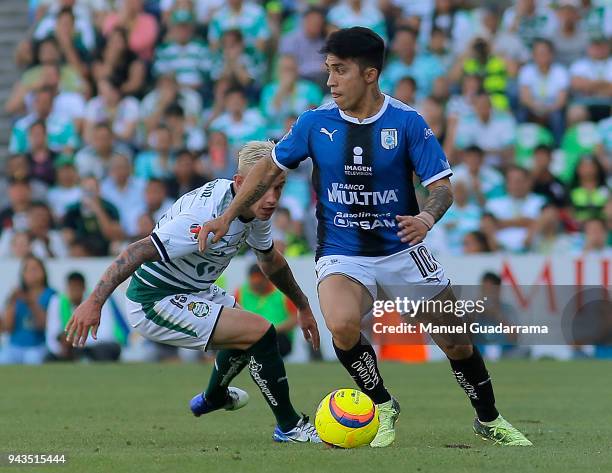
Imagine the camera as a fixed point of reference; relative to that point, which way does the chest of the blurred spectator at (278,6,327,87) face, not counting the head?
toward the camera

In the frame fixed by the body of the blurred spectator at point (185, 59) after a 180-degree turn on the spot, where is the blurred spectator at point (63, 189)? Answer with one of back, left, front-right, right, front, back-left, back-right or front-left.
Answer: back-left

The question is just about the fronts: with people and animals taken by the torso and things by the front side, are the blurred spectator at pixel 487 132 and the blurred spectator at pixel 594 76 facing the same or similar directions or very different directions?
same or similar directions

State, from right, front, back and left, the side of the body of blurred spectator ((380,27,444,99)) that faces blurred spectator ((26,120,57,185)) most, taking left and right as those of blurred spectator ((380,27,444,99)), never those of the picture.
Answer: right

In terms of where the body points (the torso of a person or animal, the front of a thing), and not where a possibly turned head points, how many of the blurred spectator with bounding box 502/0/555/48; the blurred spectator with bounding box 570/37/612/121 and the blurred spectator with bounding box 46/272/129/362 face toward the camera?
3

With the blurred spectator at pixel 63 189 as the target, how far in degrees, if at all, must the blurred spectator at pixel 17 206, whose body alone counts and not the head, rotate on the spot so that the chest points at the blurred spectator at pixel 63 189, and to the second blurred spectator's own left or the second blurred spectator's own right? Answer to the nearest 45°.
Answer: approximately 90° to the second blurred spectator's own left

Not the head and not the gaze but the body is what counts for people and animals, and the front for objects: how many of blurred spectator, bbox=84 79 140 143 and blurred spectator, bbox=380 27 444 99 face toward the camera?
2

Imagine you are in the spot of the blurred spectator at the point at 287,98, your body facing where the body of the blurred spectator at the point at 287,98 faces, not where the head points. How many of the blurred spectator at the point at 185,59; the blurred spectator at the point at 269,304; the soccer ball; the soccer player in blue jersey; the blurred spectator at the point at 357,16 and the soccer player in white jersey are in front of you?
4

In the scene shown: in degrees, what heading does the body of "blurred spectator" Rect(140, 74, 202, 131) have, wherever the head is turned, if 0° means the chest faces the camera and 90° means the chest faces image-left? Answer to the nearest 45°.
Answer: approximately 0°

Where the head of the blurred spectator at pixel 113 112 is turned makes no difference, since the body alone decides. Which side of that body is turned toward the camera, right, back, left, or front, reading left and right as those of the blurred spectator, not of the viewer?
front

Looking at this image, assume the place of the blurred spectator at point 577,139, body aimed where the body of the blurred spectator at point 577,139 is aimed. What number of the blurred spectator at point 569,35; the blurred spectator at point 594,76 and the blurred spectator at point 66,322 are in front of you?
1

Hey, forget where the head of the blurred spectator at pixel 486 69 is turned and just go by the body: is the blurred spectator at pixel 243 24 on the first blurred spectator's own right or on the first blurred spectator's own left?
on the first blurred spectator's own right

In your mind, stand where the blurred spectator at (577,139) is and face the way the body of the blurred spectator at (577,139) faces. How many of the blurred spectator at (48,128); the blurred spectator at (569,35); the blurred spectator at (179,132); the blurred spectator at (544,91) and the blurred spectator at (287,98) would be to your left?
0

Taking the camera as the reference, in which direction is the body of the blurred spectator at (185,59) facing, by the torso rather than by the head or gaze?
toward the camera

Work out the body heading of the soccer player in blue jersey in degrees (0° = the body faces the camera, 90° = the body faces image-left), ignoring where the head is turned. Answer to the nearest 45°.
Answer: approximately 0°

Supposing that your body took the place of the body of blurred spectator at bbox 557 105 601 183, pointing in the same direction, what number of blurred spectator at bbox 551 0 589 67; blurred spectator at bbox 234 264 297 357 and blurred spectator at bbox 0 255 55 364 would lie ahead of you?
2

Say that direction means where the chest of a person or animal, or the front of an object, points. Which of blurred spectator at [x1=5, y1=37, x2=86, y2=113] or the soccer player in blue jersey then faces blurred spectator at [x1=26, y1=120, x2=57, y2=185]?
blurred spectator at [x1=5, y1=37, x2=86, y2=113]

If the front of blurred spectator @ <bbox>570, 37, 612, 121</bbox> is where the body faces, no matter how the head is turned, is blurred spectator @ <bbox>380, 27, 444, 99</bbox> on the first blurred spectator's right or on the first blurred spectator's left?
on the first blurred spectator's right

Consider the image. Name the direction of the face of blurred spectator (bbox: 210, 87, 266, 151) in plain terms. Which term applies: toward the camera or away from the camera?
toward the camera
